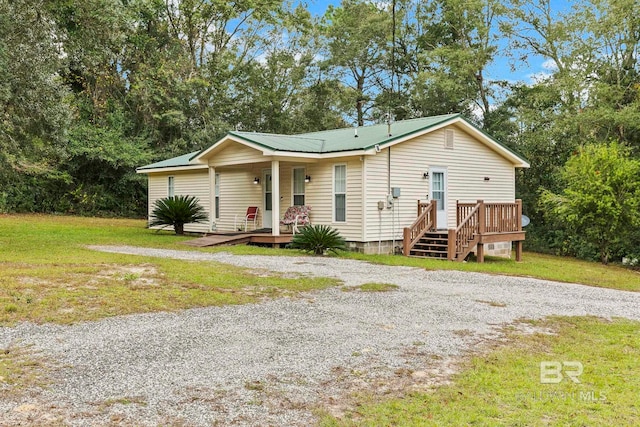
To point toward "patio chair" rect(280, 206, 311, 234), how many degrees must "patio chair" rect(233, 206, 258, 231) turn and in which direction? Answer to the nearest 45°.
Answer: approximately 90° to its left

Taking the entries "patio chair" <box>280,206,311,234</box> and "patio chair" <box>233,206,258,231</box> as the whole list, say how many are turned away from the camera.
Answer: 0

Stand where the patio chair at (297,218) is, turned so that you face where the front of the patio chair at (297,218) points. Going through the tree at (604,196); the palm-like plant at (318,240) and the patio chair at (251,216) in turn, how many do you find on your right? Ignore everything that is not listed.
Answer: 1

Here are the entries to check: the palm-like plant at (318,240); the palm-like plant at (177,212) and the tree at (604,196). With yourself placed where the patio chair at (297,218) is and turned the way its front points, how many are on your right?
1

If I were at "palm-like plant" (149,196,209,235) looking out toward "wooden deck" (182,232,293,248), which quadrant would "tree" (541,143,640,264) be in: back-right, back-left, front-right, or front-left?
front-left

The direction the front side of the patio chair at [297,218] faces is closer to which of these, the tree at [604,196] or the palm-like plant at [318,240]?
the palm-like plant

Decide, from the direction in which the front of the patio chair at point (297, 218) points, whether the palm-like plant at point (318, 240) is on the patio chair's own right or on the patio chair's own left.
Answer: on the patio chair's own left

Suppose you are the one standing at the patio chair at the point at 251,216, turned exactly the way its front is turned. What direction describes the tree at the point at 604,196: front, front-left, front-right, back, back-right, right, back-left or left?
back-left

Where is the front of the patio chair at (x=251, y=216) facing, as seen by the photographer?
facing the viewer and to the left of the viewer

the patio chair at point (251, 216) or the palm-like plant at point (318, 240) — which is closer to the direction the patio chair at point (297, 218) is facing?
the palm-like plant

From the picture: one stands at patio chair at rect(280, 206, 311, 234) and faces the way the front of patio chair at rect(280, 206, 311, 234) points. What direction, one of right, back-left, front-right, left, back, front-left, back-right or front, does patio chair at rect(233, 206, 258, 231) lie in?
right

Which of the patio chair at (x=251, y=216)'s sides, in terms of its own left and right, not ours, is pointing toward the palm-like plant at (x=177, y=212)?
right

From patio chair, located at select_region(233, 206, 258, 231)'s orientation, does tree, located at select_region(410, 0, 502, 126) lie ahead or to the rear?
to the rear

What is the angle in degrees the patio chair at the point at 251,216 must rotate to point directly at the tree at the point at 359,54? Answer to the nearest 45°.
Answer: approximately 180°

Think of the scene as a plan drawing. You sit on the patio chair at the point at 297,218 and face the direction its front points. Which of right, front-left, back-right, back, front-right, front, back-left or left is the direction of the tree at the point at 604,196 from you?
back-left

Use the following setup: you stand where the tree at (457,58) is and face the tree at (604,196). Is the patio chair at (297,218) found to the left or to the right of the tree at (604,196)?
right

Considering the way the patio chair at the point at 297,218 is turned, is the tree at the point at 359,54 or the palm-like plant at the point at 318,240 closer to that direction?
the palm-like plant
